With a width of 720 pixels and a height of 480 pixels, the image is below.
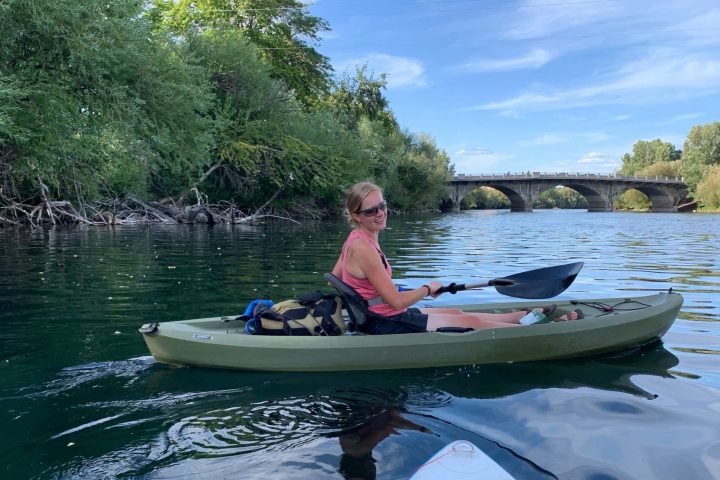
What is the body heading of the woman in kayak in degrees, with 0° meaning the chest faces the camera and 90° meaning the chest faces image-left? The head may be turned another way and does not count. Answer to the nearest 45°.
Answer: approximately 270°

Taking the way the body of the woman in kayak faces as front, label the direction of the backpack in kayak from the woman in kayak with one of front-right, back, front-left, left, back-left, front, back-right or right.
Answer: back

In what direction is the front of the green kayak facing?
to the viewer's right

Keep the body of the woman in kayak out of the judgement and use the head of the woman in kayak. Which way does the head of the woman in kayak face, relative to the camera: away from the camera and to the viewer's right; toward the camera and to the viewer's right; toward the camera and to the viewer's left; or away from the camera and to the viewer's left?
toward the camera and to the viewer's right
